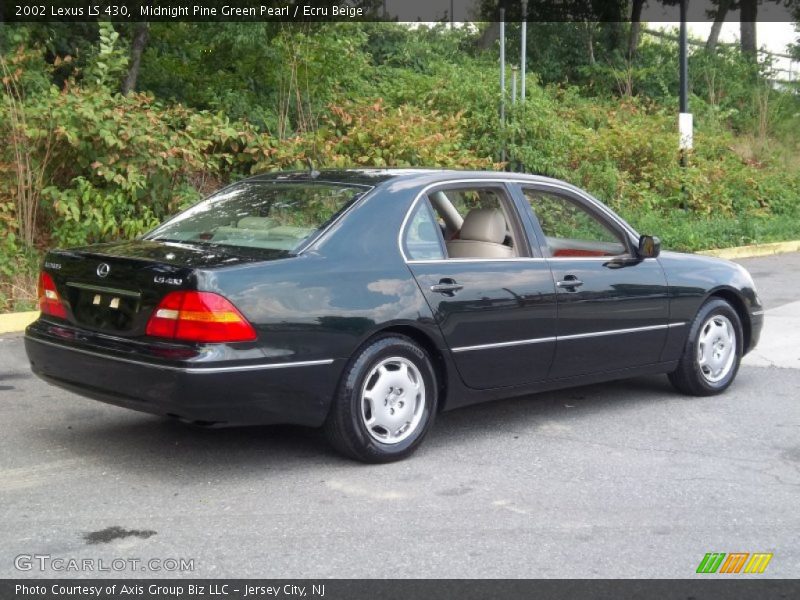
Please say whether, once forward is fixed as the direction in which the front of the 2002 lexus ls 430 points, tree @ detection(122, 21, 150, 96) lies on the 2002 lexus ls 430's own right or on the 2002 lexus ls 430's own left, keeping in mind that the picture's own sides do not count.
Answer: on the 2002 lexus ls 430's own left

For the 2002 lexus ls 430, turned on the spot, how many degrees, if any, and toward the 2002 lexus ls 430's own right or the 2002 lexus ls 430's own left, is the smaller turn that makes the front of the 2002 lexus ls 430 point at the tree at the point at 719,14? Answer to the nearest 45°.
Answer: approximately 45° to the 2002 lexus ls 430's own left

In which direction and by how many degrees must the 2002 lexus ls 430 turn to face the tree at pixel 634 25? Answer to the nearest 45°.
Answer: approximately 45° to its left

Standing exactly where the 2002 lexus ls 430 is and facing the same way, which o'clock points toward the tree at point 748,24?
The tree is roughly at 11 o'clock from the 2002 lexus ls 430.

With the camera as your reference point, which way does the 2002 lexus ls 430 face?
facing away from the viewer and to the right of the viewer
